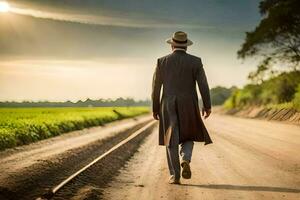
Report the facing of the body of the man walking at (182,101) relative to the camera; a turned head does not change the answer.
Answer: away from the camera
